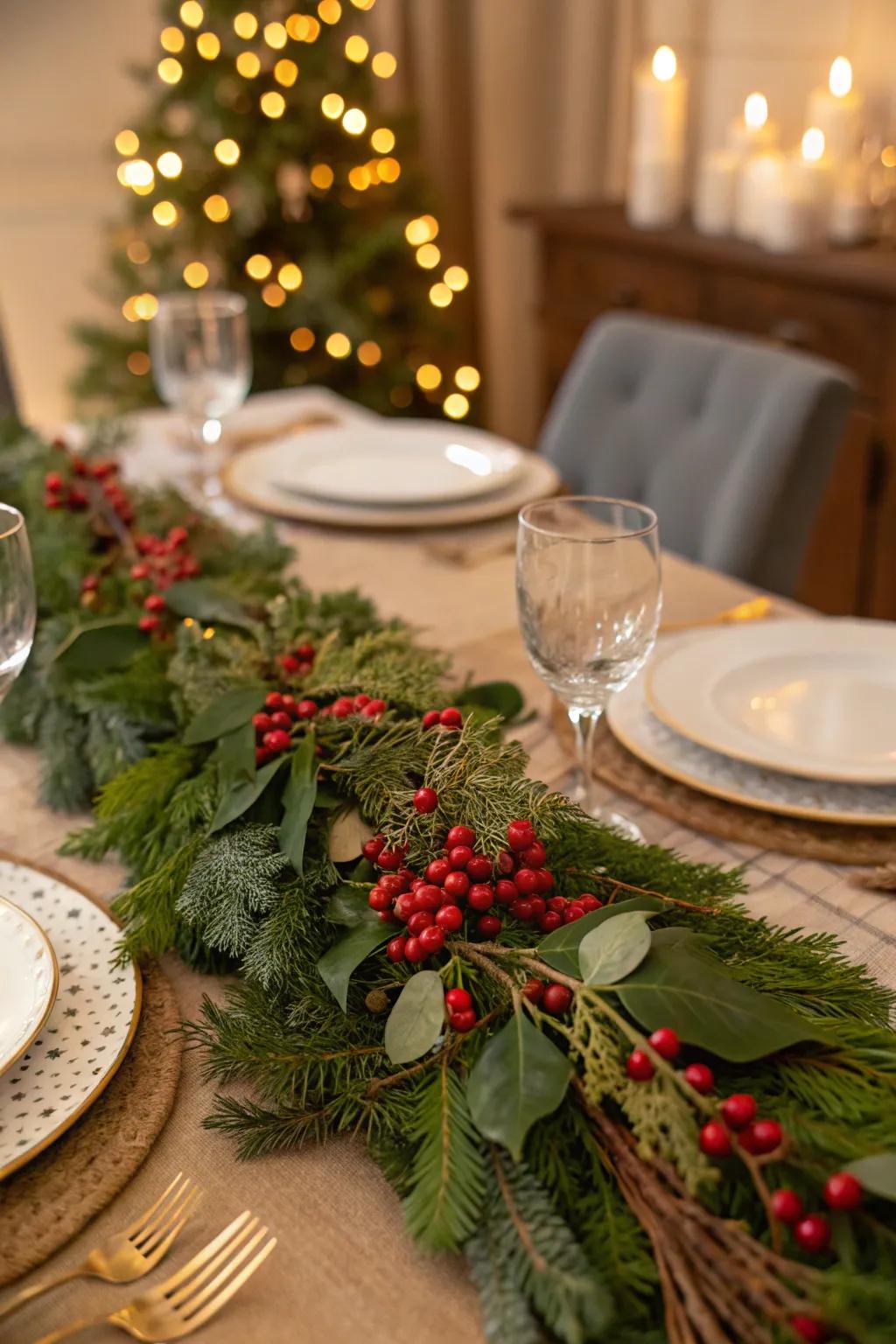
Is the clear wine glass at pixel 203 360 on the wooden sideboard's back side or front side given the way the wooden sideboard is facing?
on the front side

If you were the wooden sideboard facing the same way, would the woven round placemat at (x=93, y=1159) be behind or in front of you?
in front

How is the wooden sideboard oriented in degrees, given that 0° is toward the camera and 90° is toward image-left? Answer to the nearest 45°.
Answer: approximately 45°

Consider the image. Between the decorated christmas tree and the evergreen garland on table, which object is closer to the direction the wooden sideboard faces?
the evergreen garland on table

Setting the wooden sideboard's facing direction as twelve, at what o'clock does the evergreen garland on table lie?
The evergreen garland on table is roughly at 11 o'clock from the wooden sideboard.

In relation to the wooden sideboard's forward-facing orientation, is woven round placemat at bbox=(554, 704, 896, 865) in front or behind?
in front

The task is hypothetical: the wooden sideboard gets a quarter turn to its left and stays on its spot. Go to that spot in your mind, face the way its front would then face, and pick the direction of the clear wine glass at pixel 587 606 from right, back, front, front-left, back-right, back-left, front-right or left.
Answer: front-right

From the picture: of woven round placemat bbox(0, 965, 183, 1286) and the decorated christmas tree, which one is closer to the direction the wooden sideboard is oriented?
the woven round placemat
